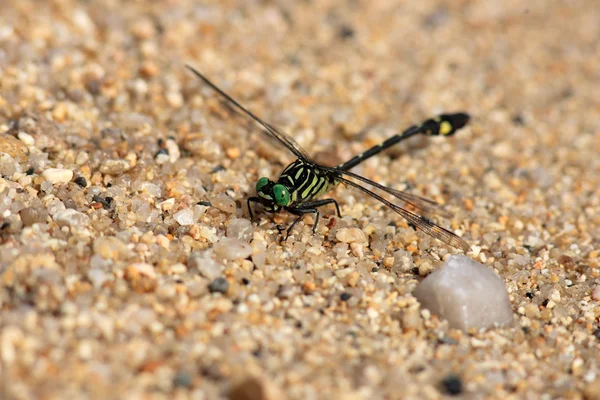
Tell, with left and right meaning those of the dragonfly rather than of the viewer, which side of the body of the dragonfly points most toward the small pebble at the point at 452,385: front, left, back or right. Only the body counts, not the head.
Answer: left

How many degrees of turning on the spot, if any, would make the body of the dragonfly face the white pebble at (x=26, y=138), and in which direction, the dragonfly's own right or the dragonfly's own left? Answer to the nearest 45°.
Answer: approximately 45° to the dragonfly's own right

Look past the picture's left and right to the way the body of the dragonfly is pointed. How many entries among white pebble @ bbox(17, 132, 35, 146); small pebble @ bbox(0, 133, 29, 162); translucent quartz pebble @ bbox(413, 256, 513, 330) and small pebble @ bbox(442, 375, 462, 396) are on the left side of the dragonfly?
2

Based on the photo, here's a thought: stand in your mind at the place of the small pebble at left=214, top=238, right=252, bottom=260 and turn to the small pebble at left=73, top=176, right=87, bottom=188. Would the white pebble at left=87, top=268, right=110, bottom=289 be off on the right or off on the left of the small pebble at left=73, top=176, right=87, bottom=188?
left

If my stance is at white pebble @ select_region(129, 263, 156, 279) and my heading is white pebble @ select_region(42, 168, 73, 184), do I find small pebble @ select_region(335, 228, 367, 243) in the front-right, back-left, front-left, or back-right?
back-right

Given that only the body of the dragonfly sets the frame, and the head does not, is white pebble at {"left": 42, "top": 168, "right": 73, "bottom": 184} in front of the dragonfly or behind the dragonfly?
in front

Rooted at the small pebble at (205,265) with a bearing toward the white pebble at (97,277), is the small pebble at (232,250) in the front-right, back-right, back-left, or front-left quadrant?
back-right

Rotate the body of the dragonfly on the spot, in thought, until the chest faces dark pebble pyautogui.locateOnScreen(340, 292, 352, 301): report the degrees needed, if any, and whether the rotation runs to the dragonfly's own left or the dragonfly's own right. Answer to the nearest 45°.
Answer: approximately 90° to the dragonfly's own left

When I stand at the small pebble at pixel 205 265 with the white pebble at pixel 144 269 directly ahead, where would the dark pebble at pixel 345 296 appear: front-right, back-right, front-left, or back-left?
back-left

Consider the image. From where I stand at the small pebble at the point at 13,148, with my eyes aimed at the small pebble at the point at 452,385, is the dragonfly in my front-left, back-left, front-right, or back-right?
front-left

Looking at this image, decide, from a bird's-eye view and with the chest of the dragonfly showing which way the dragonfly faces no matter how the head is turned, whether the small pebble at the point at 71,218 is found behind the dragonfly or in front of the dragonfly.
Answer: in front

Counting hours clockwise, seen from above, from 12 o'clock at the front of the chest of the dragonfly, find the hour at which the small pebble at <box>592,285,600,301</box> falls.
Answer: The small pebble is roughly at 8 o'clock from the dragonfly.
